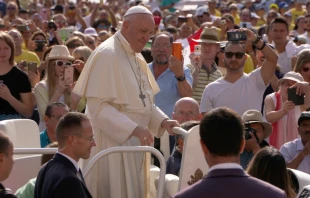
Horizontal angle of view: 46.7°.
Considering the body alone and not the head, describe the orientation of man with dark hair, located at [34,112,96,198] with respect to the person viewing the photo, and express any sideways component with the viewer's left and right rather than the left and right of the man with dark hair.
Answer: facing to the right of the viewer

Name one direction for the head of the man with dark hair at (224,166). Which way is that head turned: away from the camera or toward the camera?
away from the camera

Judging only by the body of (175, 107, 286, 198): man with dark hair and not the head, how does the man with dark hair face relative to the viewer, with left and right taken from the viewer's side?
facing away from the viewer

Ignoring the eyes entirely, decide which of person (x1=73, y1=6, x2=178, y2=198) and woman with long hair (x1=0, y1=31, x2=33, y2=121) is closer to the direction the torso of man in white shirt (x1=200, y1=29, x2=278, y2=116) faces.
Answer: the person

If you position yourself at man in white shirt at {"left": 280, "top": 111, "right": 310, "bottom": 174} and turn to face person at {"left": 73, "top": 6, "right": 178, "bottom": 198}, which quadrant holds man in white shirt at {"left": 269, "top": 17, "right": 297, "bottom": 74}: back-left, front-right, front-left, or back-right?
back-right

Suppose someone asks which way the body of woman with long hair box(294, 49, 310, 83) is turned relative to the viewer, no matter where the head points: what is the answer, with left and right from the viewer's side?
facing the viewer and to the right of the viewer

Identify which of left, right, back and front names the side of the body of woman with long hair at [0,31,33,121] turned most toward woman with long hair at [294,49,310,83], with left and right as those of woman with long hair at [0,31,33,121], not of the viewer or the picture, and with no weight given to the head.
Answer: left

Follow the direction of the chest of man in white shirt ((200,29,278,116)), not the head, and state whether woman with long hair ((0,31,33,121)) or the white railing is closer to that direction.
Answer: the white railing

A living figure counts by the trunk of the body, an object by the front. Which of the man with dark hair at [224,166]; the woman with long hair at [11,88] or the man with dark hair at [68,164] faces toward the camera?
the woman with long hair

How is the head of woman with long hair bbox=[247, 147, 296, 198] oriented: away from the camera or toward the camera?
away from the camera

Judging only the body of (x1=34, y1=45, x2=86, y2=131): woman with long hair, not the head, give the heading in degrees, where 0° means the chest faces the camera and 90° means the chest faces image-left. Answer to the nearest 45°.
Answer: approximately 315°

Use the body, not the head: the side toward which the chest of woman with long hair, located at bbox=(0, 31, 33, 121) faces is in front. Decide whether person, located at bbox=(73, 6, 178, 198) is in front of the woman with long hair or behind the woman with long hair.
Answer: in front

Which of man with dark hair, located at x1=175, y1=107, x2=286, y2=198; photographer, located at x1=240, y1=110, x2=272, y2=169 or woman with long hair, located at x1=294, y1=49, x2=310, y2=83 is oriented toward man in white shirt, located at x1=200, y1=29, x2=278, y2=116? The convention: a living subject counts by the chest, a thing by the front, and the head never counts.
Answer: the man with dark hair

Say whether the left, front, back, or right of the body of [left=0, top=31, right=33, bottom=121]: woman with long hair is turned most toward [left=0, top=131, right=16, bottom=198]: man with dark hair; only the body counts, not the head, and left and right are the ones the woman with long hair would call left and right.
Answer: front
